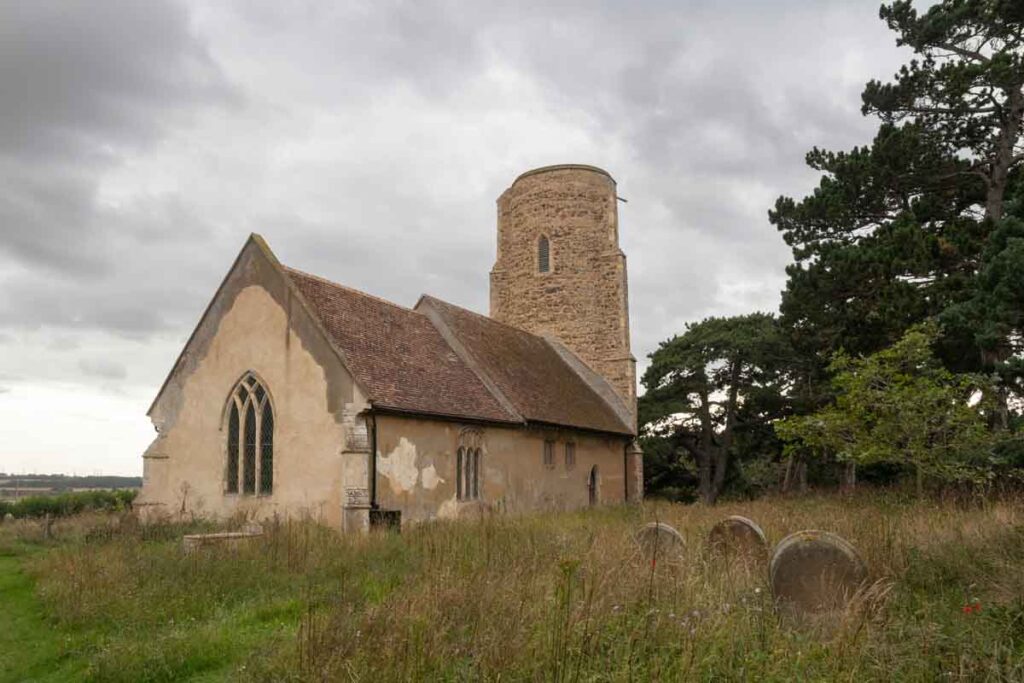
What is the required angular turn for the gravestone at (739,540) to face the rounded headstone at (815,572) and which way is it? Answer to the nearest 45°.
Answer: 0° — it already faces it

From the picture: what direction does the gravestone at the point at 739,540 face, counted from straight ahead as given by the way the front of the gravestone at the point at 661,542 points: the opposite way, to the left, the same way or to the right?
the same way

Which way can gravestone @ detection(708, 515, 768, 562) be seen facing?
toward the camera

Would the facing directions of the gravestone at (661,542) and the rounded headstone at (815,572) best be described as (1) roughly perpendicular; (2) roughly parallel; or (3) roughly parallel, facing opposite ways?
roughly parallel

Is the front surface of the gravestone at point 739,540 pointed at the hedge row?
no

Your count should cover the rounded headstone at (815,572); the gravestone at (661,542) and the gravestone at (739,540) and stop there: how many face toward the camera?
3

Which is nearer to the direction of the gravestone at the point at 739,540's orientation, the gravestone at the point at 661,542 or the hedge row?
the gravestone

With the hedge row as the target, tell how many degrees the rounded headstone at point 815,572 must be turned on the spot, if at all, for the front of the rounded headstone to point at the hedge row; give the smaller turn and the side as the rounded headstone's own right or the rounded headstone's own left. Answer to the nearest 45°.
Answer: approximately 135° to the rounded headstone's own right

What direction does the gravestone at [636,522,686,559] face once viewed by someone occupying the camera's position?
facing the viewer

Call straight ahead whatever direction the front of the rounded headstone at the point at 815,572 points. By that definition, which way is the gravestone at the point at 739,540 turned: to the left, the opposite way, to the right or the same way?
the same way

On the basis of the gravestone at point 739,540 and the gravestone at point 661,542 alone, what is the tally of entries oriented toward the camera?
2

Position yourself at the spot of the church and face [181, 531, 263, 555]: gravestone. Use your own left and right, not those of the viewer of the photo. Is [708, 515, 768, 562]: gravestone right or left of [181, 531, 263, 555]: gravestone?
left
